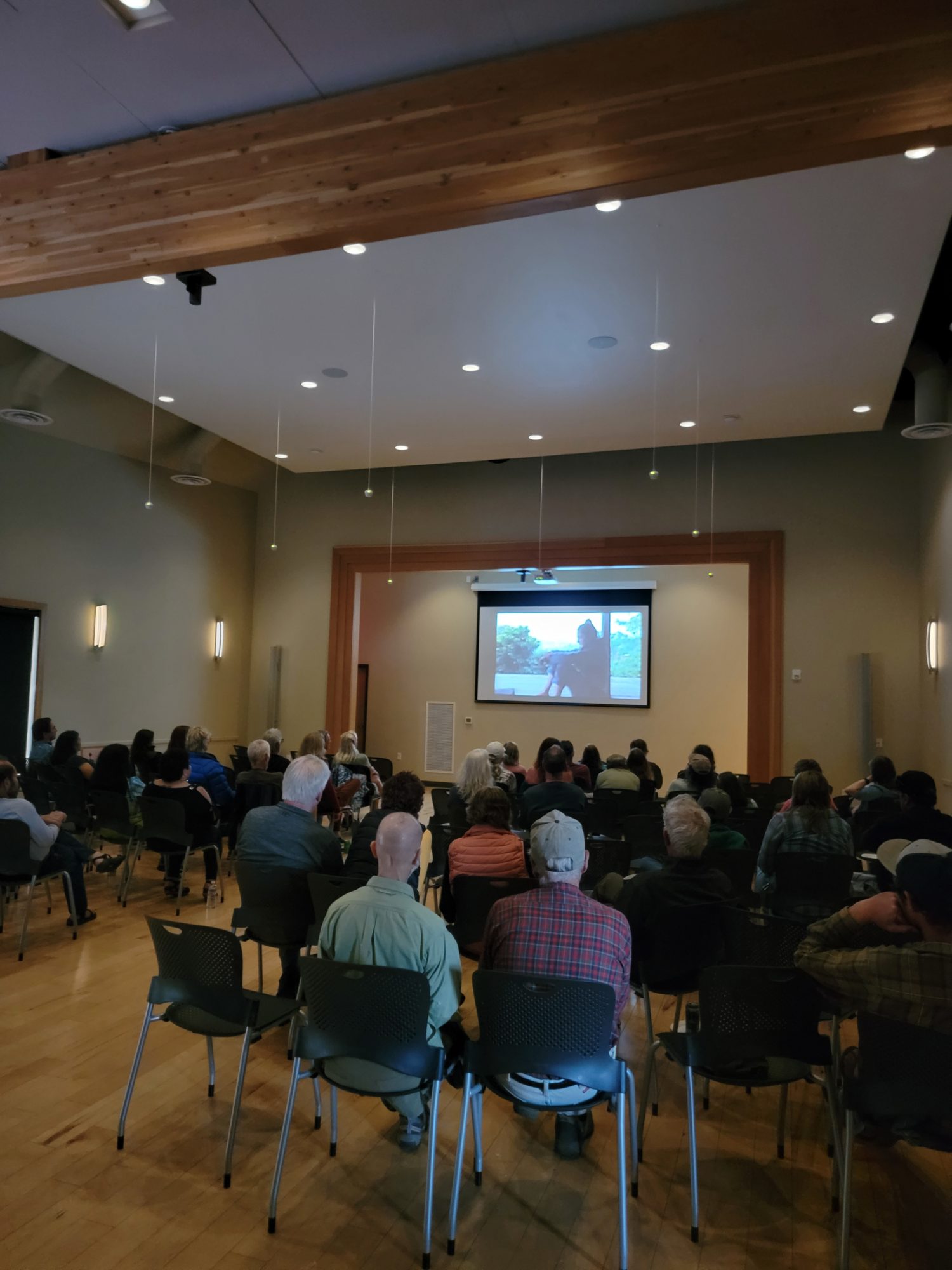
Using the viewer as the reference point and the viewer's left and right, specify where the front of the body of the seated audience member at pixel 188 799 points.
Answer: facing away from the viewer and to the right of the viewer

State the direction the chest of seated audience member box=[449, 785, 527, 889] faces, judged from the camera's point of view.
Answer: away from the camera

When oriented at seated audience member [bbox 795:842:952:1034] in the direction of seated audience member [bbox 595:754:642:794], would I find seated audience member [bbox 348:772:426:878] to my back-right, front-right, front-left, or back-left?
front-left

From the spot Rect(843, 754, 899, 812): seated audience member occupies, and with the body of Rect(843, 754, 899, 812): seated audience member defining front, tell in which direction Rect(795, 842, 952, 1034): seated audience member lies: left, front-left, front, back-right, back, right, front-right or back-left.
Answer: back-left

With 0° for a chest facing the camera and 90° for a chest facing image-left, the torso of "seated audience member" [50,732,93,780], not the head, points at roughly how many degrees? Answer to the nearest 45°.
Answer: approximately 225°

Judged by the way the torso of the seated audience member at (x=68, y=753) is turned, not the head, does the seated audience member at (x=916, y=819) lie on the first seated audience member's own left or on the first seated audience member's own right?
on the first seated audience member's own right

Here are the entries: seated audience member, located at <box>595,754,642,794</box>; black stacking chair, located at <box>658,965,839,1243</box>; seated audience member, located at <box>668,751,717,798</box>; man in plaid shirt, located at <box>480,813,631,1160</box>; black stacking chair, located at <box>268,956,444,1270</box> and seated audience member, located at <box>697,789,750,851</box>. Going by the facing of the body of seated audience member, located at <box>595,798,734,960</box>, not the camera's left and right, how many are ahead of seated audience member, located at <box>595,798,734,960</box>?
3

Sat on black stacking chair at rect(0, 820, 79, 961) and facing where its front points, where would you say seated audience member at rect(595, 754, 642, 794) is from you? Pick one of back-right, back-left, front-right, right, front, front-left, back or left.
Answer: front-right

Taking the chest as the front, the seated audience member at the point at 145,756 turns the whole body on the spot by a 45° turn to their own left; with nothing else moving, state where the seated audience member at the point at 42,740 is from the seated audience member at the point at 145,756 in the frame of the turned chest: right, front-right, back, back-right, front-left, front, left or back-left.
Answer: front-left

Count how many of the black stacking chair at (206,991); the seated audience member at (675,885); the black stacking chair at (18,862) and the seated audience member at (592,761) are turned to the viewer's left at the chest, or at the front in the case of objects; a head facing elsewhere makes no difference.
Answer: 0

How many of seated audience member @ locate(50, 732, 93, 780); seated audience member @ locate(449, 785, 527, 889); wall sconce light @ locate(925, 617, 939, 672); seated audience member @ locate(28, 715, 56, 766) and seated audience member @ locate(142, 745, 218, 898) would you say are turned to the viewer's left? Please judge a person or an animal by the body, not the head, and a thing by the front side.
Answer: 1

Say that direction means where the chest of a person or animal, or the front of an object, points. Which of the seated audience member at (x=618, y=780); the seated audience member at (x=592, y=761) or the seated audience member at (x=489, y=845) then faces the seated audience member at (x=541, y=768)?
the seated audience member at (x=489, y=845)

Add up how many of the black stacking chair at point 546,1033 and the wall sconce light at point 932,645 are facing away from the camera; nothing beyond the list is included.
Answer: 1

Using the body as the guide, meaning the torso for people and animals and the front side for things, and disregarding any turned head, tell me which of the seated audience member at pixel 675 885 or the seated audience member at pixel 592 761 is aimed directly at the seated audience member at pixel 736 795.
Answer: the seated audience member at pixel 675 885

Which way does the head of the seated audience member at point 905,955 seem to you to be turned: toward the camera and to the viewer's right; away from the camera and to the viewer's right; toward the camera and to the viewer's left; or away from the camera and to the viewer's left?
away from the camera and to the viewer's left

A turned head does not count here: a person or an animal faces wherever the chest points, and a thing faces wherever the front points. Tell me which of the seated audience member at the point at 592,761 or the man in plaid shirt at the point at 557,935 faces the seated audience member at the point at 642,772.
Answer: the man in plaid shirt

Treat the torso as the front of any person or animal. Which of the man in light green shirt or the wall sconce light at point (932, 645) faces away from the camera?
the man in light green shirt

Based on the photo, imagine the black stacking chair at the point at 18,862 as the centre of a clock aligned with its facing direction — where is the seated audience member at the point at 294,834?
The seated audience member is roughly at 3 o'clock from the black stacking chair.

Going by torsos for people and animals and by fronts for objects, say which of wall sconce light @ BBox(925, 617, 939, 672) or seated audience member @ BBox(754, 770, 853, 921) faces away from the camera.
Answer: the seated audience member

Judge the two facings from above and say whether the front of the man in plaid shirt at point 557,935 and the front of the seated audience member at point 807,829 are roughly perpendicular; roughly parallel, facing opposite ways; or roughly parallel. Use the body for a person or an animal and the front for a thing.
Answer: roughly parallel
